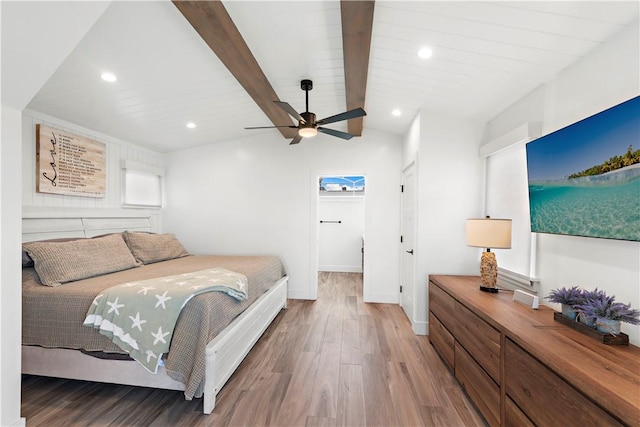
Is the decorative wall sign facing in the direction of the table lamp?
yes

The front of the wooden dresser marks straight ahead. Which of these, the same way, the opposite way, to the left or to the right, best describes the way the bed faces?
the opposite way

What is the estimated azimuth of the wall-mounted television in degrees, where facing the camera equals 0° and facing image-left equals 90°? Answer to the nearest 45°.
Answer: approximately 45°

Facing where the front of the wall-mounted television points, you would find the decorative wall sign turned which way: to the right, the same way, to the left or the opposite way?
the opposite way

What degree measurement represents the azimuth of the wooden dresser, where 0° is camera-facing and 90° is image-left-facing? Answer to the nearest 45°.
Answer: approximately 45°

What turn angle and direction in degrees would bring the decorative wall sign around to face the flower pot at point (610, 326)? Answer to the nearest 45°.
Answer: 0° — it already faces it

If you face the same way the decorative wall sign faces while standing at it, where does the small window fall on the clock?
The small window is roughly at 9 o'clock from the decorative wall sign.

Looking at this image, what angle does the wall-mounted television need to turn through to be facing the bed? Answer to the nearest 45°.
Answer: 0° — it already faces it

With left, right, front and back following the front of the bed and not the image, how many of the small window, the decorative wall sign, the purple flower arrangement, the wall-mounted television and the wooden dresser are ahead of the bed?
3

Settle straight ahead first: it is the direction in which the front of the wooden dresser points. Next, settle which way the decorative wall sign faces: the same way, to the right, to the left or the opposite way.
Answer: the opposite way
